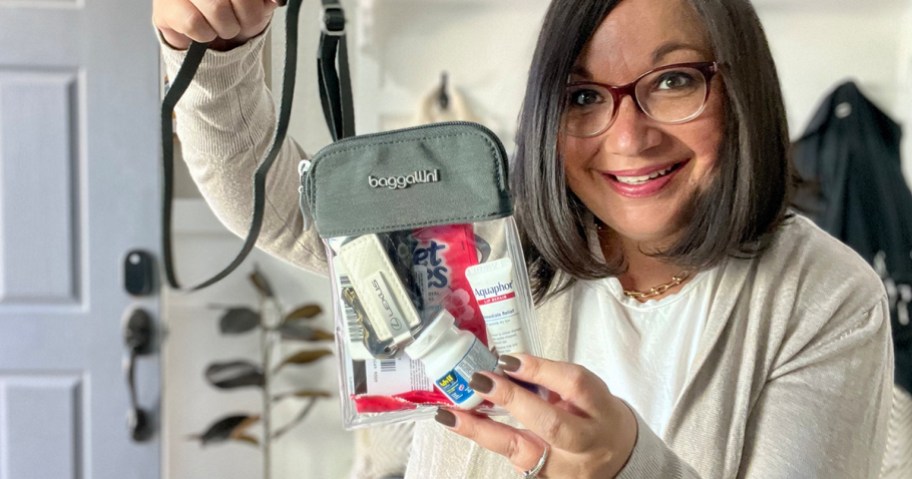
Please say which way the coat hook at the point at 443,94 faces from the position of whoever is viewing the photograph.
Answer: facing the viewer

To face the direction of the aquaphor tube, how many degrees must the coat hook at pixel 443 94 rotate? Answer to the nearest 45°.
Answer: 0° — it already faces it

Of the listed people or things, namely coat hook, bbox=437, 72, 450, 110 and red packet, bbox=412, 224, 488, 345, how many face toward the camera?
2

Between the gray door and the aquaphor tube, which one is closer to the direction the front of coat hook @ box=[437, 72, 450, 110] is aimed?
the aquaphor tube

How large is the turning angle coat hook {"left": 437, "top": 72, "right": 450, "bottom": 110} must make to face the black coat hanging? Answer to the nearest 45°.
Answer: approximately 90° to its left

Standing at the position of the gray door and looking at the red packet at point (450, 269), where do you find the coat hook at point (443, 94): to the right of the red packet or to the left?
left

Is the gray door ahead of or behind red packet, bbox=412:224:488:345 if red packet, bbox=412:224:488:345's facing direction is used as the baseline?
behind

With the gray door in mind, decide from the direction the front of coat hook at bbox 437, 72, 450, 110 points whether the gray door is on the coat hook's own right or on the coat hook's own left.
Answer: on the coat hook's own right

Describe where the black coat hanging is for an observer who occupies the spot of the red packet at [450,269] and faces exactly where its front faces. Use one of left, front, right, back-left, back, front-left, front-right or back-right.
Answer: back-left

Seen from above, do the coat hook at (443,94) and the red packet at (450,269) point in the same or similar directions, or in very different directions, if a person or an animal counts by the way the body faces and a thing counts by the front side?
same or similar directions
